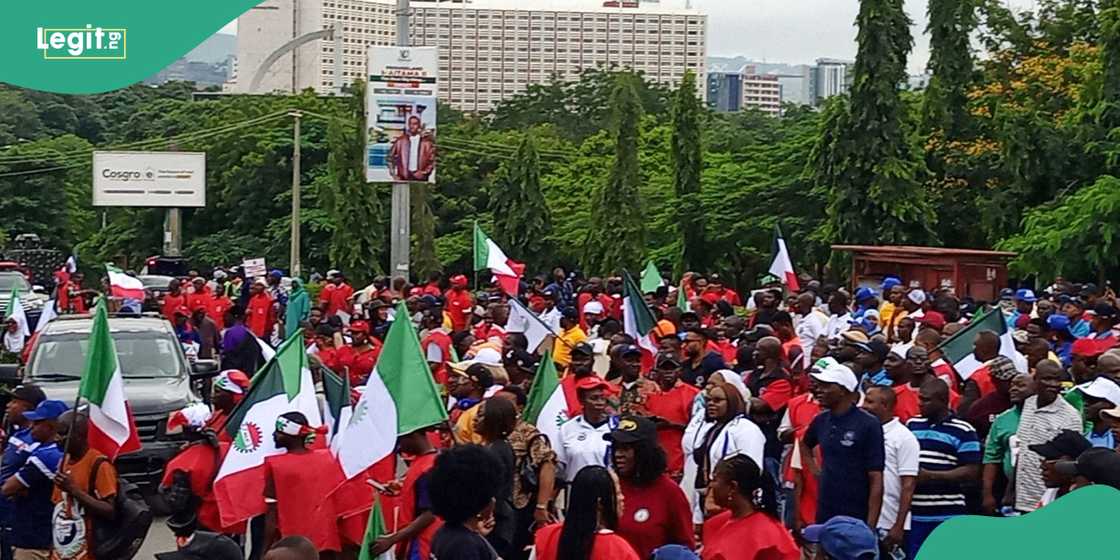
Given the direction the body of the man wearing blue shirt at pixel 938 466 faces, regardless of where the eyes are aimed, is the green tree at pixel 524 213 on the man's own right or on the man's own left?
on the man's own right

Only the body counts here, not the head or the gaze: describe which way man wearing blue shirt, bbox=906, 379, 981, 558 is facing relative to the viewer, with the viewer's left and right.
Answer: facing the viewer and to the left of the viewer

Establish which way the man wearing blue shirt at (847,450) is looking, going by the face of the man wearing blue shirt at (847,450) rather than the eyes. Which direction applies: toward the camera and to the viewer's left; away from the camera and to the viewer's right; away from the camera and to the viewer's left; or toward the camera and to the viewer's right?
toward the camera and to the viewer's left

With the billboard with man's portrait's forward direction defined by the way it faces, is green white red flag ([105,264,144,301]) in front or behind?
in front

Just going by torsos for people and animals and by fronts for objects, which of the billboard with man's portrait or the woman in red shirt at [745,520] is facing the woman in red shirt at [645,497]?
the billboard with man's portrait

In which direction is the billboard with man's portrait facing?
toward the camera

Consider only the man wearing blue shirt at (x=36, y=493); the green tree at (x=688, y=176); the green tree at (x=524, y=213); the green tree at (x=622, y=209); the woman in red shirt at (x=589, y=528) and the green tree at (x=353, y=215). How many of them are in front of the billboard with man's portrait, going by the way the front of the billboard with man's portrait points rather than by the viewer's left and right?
2

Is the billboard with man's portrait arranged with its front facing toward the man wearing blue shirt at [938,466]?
yes

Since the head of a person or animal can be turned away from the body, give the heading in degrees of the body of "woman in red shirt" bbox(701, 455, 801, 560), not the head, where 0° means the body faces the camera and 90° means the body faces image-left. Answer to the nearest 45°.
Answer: approximately 45°

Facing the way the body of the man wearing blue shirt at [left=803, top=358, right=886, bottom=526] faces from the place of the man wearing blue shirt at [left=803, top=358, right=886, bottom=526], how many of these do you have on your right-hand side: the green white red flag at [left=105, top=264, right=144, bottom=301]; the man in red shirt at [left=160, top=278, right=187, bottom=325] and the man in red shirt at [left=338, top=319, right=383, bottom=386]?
3

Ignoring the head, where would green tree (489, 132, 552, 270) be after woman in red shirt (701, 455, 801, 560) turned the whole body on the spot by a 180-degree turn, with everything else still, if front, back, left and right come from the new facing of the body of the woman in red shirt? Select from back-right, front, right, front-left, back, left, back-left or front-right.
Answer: front-left

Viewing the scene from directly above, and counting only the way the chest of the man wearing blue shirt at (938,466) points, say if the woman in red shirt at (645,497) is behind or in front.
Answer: in front

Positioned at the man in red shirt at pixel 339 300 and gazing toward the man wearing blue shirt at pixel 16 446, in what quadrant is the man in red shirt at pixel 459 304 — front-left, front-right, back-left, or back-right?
front-left
